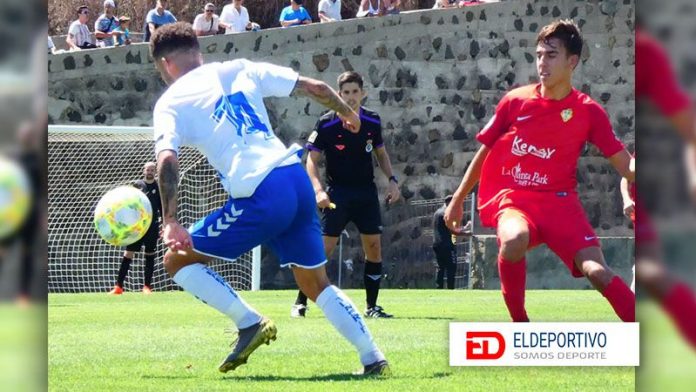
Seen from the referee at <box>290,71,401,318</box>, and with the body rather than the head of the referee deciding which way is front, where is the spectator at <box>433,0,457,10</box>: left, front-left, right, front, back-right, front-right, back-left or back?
back

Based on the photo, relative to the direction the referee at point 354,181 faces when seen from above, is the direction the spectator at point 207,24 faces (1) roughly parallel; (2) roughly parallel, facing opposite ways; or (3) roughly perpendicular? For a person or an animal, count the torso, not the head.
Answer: roughly parallel

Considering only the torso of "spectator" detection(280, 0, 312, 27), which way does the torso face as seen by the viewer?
toward the camera

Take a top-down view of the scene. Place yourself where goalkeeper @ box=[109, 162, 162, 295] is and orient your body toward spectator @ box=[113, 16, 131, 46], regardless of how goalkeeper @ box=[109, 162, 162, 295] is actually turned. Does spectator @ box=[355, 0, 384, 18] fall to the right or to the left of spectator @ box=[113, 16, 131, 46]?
right

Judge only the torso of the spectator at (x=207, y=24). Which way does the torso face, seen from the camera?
toward the camera

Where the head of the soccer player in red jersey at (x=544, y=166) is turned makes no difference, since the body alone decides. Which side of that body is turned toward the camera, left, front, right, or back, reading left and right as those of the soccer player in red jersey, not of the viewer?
front

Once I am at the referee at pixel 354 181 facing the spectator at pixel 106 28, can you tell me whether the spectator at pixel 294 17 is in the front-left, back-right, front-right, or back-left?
front-right

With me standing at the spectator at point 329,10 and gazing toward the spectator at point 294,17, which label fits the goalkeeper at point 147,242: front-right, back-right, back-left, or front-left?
front-left

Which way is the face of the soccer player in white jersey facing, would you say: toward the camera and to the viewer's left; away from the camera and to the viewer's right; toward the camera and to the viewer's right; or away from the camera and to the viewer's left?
away from the camera and to the viewer's left

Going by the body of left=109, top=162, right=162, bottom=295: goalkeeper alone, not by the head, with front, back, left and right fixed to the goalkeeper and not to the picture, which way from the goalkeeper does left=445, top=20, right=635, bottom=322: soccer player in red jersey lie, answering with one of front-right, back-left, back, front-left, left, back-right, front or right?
front
